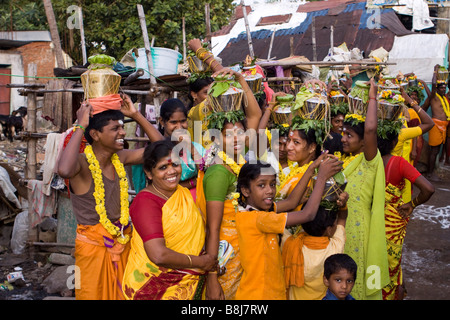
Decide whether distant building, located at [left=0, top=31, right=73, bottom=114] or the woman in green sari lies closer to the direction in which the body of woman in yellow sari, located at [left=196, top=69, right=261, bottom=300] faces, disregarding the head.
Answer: the woman in green sari

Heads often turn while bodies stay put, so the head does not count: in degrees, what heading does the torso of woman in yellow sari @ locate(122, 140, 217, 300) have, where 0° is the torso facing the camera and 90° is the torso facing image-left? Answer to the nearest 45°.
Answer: approximately 315°

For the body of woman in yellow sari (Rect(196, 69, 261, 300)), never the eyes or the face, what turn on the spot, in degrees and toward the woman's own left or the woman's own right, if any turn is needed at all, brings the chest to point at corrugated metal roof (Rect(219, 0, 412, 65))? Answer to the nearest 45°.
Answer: approximately 135° to the woman's own left

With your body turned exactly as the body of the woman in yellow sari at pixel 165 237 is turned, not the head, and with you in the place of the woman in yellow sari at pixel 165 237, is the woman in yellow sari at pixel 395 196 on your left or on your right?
on your left

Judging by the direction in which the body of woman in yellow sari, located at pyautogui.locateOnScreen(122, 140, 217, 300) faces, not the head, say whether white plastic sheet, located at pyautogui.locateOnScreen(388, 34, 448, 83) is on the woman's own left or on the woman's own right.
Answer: on the woman's own left

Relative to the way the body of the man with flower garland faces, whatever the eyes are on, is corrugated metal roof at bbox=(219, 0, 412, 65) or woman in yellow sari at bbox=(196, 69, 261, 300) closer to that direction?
the woman in yellow sari

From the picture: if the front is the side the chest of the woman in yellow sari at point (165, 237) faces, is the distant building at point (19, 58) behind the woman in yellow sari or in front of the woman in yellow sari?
behind

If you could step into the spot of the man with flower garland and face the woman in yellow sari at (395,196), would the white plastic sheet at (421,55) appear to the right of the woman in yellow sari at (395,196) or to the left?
left
